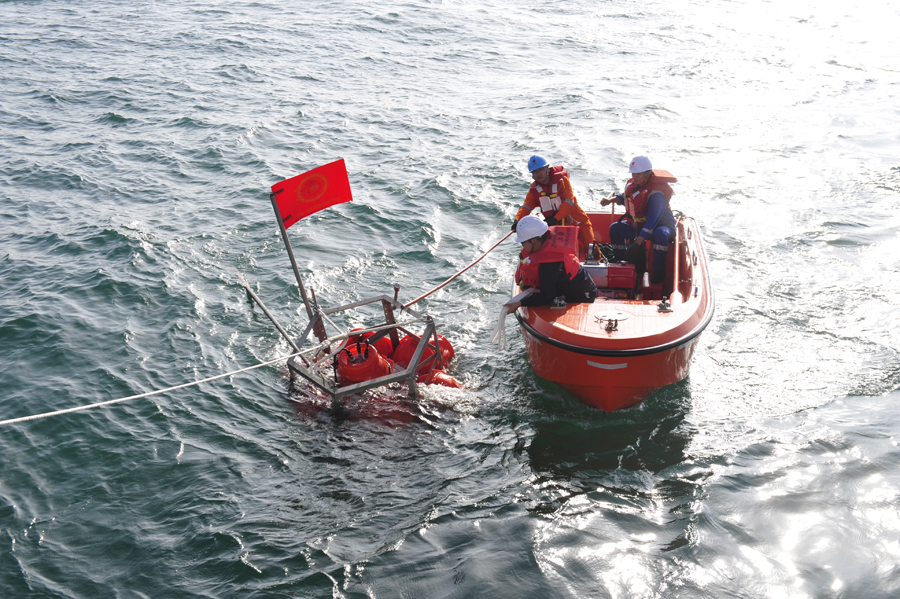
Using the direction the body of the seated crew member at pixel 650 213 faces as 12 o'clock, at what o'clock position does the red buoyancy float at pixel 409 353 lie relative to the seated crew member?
The red buoyancy float is roughly at 12 o'clock from the seated crew member.

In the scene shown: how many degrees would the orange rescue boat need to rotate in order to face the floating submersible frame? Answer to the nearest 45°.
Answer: approximately 90° to its right

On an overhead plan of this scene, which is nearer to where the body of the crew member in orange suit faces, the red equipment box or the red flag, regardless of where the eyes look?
the red flag

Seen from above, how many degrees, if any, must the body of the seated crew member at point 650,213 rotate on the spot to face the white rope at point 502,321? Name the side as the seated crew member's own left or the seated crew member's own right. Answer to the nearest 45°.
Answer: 0° — they already face it

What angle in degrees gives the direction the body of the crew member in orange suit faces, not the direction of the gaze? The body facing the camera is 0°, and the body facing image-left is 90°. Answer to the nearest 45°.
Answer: approximately 45°

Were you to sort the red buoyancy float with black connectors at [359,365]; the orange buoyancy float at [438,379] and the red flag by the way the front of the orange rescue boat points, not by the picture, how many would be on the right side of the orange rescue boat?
3
